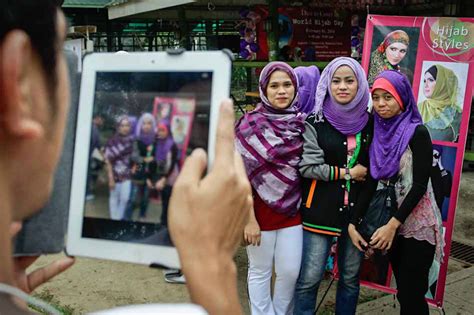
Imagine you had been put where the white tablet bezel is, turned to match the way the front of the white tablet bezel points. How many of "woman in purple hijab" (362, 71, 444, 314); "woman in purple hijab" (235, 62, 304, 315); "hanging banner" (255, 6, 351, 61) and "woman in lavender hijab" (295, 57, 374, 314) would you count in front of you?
0

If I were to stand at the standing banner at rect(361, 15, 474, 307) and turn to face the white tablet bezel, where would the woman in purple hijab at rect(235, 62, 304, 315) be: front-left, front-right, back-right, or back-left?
front-right

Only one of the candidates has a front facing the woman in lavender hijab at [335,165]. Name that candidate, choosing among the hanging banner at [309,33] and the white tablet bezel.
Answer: the hanging banner

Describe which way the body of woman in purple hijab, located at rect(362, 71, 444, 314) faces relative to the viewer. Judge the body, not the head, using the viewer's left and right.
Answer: facing the viewer and to the left of the viewer

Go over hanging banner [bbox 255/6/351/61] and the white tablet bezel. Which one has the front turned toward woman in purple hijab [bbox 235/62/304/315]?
the hanging banner

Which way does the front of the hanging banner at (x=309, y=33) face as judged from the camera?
facing the viewer

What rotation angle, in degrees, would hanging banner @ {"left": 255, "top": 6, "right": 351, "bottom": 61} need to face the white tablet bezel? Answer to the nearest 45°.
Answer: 0° — it already faces it

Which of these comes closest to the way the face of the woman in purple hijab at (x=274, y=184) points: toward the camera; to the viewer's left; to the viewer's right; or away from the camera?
toward the camera

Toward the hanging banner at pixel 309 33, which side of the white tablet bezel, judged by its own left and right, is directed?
back

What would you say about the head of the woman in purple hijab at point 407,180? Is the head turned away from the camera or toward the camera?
toward the camera

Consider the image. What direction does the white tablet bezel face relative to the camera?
toward the camera

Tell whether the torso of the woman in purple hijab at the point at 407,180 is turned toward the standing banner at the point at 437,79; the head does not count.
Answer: no

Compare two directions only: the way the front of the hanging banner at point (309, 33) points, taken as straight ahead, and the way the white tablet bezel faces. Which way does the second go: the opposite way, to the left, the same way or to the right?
the same way

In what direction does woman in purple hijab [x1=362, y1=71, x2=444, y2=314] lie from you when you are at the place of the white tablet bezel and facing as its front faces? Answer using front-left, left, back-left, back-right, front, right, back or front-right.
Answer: back-left

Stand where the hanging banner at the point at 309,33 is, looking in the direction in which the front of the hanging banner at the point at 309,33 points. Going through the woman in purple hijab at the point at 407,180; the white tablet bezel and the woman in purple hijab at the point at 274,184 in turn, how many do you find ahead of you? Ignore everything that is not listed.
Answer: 3

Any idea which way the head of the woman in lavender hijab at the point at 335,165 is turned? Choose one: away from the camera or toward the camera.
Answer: toward the camera

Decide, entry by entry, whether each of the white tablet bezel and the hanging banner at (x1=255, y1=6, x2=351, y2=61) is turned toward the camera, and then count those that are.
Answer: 2
